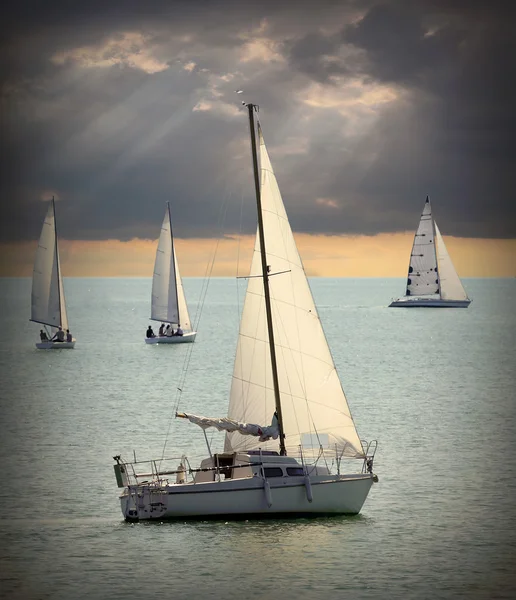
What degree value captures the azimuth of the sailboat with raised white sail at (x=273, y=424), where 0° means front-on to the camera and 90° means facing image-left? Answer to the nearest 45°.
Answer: approximately 225°
